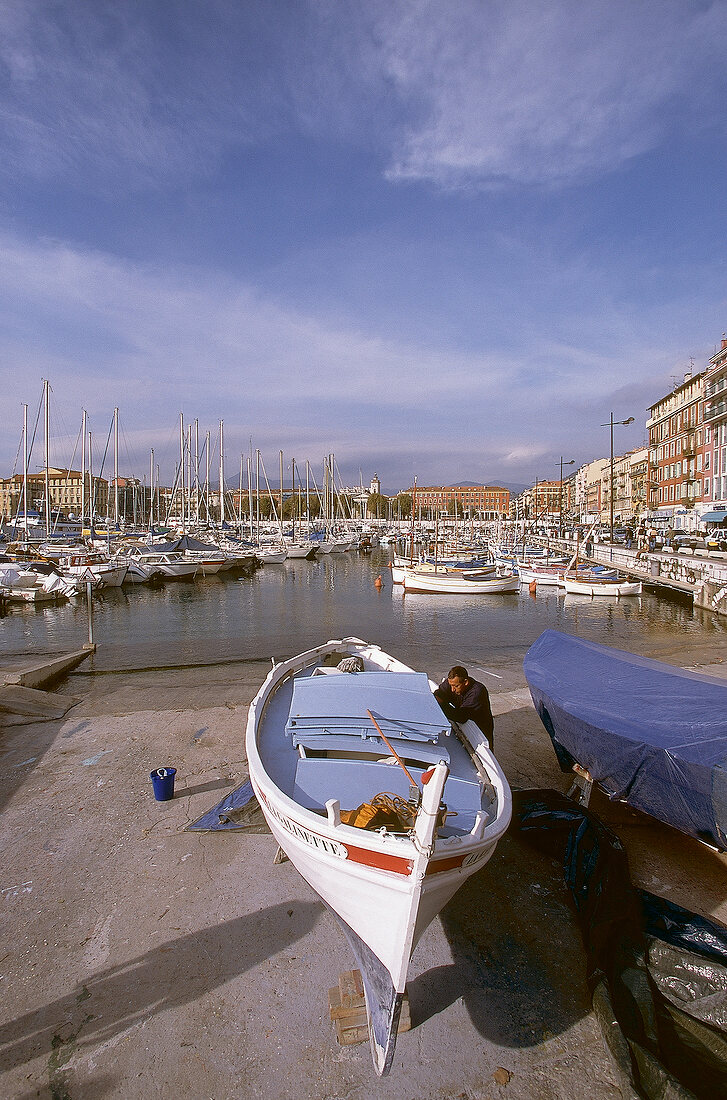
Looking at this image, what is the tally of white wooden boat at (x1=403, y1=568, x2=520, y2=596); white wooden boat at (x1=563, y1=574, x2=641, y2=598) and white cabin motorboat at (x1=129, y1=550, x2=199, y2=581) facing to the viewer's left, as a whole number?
2

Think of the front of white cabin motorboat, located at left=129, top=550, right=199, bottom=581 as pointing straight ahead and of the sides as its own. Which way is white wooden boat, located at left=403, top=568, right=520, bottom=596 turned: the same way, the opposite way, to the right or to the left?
the opposite way

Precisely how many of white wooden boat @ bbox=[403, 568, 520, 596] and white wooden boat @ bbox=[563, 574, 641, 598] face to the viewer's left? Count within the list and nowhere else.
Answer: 2

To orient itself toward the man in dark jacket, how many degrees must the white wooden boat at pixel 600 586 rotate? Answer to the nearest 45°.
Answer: approximately 90° to its left

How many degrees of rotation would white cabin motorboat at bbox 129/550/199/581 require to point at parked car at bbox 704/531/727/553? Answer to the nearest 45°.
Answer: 0° — it already faces it

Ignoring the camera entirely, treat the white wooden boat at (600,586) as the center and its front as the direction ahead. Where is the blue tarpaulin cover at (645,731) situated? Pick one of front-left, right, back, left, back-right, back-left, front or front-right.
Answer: left

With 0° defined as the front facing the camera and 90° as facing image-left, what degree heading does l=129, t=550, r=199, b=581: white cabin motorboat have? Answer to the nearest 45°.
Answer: approximately 315°

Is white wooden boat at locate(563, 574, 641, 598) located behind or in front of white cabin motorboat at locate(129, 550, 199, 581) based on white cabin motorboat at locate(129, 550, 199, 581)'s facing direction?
in front

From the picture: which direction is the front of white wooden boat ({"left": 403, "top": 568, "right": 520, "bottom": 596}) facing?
to the viewer's left

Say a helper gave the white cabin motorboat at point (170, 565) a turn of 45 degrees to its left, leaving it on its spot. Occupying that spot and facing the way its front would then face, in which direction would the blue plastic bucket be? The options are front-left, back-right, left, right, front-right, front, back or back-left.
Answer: right

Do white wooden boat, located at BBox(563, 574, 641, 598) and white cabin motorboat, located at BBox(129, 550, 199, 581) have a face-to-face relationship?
yes

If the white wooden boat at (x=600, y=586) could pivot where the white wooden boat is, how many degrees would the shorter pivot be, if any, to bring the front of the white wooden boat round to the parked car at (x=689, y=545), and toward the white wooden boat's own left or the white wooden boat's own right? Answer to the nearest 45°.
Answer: approximately 135° to the white wooden boat's own right

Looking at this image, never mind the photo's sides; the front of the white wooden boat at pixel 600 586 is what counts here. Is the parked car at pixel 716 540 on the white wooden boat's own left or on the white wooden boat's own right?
on the white wooden boat's own right

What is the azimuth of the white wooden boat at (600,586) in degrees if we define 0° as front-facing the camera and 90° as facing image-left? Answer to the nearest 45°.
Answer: approximately 90°

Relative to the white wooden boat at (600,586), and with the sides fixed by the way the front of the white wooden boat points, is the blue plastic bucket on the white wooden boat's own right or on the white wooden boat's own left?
on the white wooden boat's own left

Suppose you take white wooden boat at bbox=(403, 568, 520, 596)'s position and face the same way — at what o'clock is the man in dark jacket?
The man in dark jacket is roughly at 9 o'clock from the white wooden boat.
